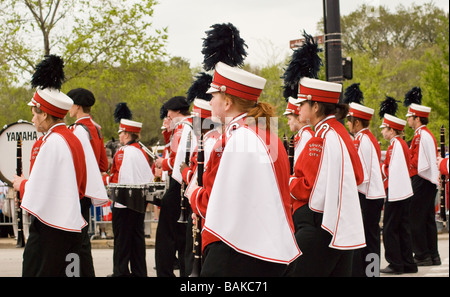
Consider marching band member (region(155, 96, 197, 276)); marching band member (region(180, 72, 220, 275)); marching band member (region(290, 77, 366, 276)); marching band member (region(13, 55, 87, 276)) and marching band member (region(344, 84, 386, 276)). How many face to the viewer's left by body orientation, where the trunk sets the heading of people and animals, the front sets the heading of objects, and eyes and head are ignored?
5

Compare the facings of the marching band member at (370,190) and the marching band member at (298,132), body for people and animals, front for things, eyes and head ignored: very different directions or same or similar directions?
same or similar directions

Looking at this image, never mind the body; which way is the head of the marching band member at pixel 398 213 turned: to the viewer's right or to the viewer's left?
to the viewer's left

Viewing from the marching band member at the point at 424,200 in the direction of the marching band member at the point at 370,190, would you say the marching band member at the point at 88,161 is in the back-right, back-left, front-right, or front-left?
front-right

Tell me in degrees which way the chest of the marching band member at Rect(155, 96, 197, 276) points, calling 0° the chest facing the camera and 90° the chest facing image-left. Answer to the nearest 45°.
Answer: approximately 90°

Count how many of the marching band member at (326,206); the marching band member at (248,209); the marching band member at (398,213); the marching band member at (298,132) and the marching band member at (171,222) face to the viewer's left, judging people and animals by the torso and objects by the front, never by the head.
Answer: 5

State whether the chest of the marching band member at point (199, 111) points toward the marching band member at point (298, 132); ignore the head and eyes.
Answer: no

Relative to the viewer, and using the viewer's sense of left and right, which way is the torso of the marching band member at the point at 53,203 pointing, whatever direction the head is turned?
facing to the left of the viewer

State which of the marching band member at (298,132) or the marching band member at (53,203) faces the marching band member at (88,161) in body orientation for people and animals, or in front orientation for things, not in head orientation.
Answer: the marching band member at (298,132)

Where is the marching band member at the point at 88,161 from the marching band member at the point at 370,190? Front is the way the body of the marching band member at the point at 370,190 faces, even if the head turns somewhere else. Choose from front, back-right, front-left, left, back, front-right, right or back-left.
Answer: front-left

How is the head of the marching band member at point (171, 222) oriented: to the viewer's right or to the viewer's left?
to the viewer's left

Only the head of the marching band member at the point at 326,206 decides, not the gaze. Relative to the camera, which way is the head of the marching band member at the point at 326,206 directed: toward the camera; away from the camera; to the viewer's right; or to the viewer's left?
to the viewer's left

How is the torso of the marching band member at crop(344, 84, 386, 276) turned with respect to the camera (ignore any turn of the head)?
to the viewer's left

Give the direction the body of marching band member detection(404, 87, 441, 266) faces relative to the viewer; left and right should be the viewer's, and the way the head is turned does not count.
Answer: facing to the left of the viewer

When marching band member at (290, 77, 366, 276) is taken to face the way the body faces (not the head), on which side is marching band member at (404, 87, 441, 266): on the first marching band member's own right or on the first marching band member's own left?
on the first marching band member's own right

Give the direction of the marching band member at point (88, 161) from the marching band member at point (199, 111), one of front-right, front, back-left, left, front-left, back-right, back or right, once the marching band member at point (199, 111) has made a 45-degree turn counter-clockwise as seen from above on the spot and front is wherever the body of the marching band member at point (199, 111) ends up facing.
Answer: front

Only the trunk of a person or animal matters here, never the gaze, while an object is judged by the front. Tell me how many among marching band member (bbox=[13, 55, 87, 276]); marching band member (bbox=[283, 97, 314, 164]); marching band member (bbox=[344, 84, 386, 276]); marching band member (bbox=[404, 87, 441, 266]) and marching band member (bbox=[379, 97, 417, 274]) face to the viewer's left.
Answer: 5

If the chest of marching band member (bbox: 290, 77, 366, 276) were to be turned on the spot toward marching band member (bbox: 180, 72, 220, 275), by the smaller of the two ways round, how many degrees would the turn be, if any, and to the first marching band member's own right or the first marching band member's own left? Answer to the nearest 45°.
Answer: approximately 45° to the first marching band member's own right

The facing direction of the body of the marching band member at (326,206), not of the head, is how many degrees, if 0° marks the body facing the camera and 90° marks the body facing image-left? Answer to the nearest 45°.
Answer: approximately 90°
